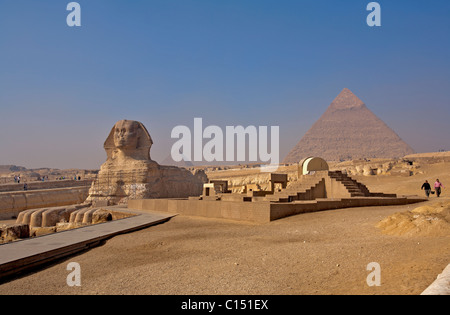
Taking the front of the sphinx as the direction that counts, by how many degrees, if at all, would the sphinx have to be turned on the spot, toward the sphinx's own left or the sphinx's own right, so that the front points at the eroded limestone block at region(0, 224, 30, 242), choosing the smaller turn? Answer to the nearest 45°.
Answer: approximately 45° to the sphinx's own left

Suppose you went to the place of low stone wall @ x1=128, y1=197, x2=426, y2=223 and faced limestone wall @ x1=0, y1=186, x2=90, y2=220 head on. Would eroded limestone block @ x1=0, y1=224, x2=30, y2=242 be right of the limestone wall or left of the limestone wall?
left

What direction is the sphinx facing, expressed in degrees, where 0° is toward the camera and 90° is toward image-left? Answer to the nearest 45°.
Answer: approximately 45°

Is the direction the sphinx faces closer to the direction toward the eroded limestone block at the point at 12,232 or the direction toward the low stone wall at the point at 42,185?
the eroded limestone block

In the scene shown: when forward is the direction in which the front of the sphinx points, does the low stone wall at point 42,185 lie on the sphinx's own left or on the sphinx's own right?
on the sphinx's own right

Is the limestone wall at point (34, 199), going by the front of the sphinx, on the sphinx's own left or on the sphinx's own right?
on the sphinx's own right

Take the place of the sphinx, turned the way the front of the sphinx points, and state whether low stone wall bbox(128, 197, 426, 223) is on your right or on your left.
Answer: on your left
